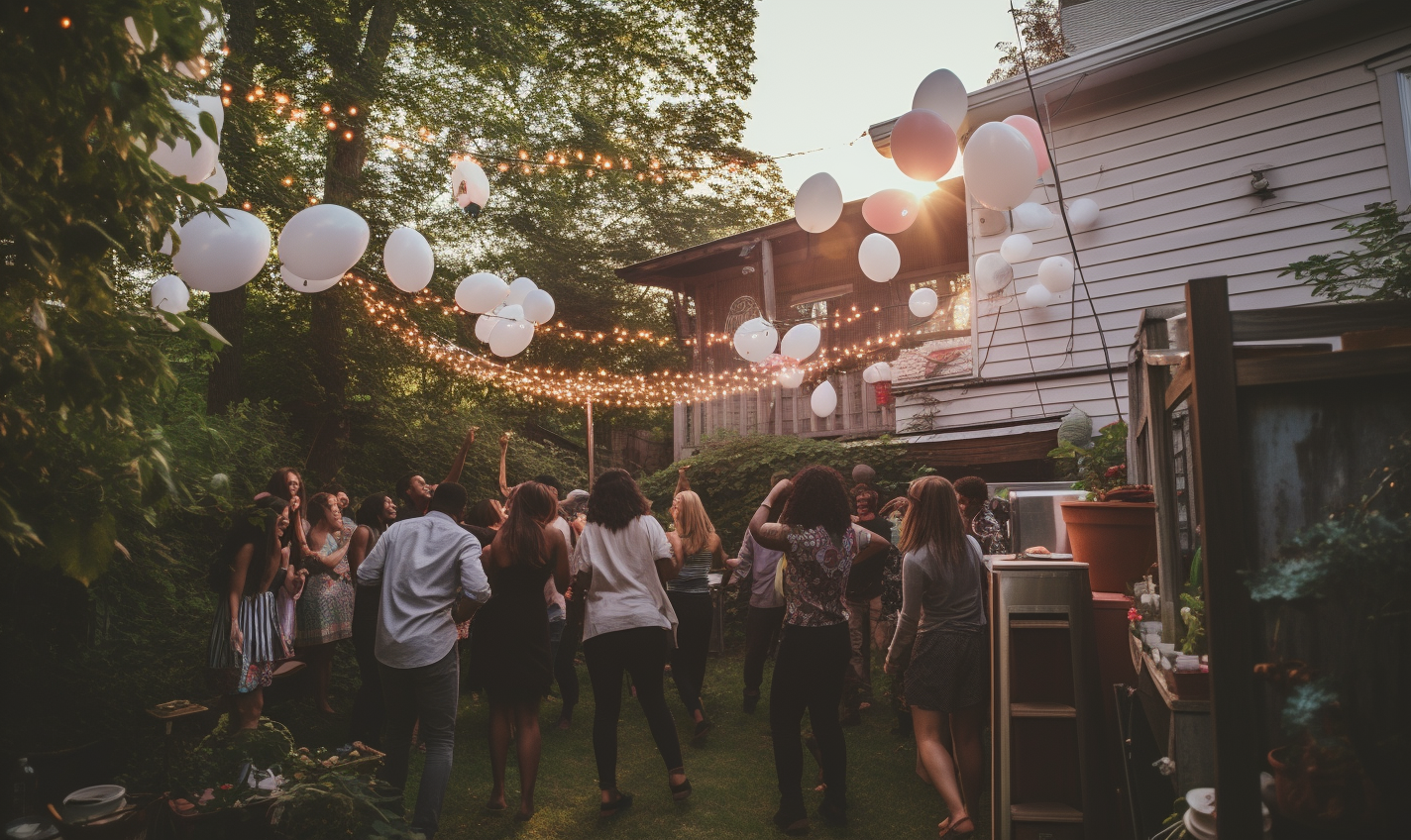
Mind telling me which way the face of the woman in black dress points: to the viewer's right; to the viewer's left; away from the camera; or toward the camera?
away from the camera

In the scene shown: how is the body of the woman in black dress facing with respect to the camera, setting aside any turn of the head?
away from the camera

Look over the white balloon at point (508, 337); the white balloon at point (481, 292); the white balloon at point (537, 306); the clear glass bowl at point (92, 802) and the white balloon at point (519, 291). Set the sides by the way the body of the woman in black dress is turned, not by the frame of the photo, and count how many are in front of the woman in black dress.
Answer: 4

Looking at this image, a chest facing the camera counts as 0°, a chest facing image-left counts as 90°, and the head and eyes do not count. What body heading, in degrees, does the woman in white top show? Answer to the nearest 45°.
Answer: approximately 180°

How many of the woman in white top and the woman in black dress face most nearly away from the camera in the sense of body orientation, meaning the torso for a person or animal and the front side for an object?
2

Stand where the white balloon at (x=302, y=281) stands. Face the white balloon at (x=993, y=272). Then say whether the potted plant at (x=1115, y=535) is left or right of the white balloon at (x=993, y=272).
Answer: right

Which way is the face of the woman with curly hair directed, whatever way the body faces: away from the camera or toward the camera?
away from the camera

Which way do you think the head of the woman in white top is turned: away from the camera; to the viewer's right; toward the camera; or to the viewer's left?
away from the camera

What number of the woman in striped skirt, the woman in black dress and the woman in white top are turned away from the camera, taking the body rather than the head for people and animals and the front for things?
2

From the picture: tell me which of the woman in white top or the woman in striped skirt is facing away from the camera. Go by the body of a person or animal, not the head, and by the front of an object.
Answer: the woman in white top

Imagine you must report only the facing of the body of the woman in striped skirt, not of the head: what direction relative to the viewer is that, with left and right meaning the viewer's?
facing to the right of the viewer
